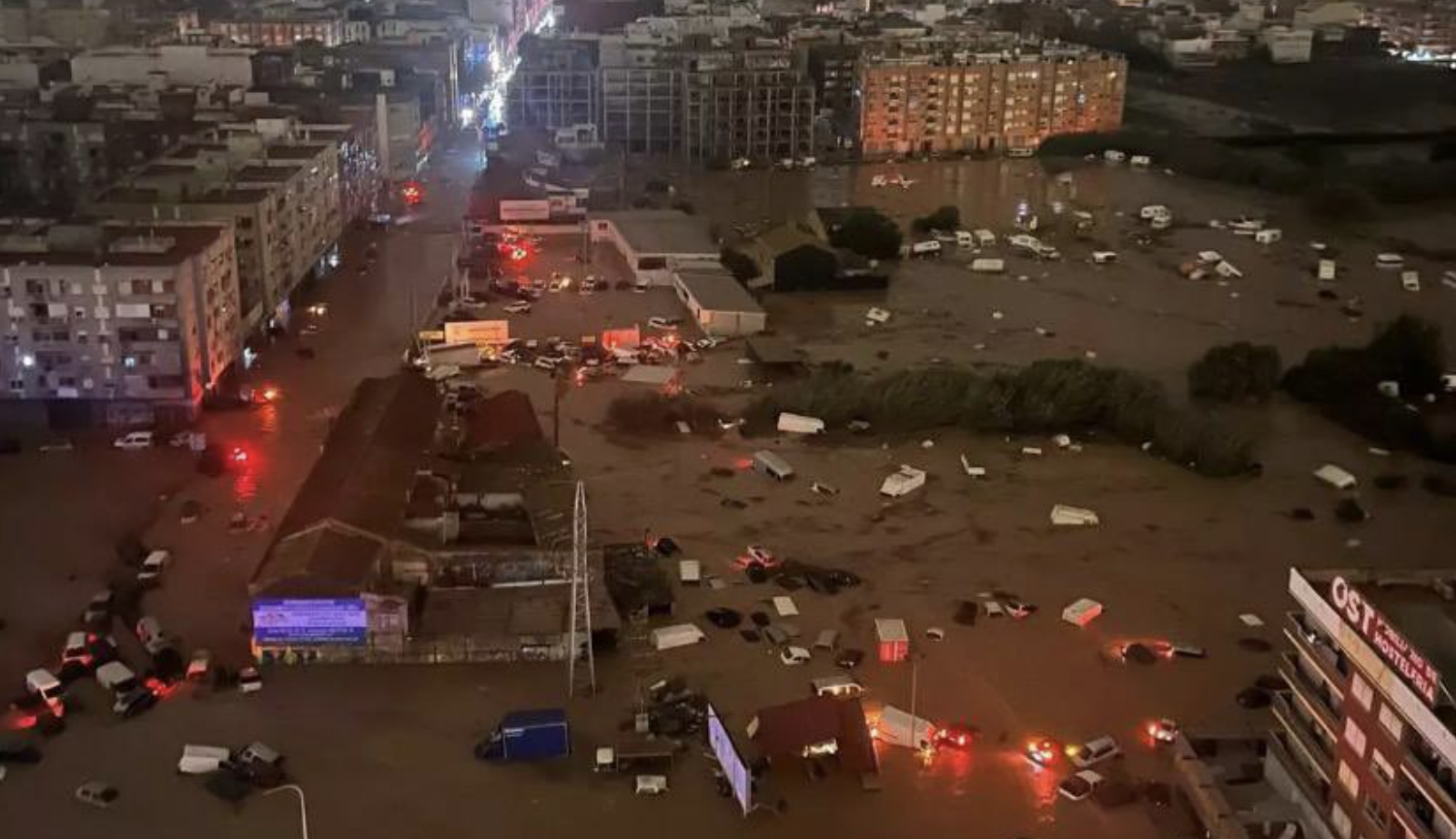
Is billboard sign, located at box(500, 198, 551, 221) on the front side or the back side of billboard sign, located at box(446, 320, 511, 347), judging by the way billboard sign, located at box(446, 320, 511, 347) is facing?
on the back side

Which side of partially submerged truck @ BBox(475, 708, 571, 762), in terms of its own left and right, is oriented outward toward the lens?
left

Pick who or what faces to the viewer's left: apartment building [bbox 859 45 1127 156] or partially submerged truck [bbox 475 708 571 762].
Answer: the partially submerged truck

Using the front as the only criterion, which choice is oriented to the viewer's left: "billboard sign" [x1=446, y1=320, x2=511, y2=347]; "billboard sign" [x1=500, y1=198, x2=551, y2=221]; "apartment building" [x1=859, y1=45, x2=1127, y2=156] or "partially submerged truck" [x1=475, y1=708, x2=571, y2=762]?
the partially submerged truck

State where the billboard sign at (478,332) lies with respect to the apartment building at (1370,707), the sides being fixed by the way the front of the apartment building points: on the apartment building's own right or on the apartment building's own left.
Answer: on the apartment building's own right

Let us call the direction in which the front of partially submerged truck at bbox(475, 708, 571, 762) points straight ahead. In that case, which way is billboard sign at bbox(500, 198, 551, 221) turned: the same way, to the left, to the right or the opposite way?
to the left

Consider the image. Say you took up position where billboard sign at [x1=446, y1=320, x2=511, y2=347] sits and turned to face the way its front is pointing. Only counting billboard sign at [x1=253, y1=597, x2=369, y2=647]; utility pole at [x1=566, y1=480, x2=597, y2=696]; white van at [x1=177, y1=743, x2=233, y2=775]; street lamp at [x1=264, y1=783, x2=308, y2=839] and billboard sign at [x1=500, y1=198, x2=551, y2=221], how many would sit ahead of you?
4

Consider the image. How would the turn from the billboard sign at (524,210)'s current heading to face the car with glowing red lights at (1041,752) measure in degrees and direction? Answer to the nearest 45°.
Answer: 0° — it already faces it

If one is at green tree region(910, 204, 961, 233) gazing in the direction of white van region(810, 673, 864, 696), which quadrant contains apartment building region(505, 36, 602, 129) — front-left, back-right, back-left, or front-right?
back-right

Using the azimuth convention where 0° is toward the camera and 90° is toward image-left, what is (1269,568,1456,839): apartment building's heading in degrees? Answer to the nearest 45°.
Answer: approximately 45°

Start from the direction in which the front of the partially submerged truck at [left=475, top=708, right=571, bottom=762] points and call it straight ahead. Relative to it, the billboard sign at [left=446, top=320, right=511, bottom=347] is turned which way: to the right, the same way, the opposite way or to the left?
to the left

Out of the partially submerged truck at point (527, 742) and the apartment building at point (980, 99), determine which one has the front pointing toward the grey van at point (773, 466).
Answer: the apartment building

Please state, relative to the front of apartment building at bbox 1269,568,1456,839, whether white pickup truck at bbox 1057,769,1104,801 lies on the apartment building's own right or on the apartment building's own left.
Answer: on the apartment building's own right
